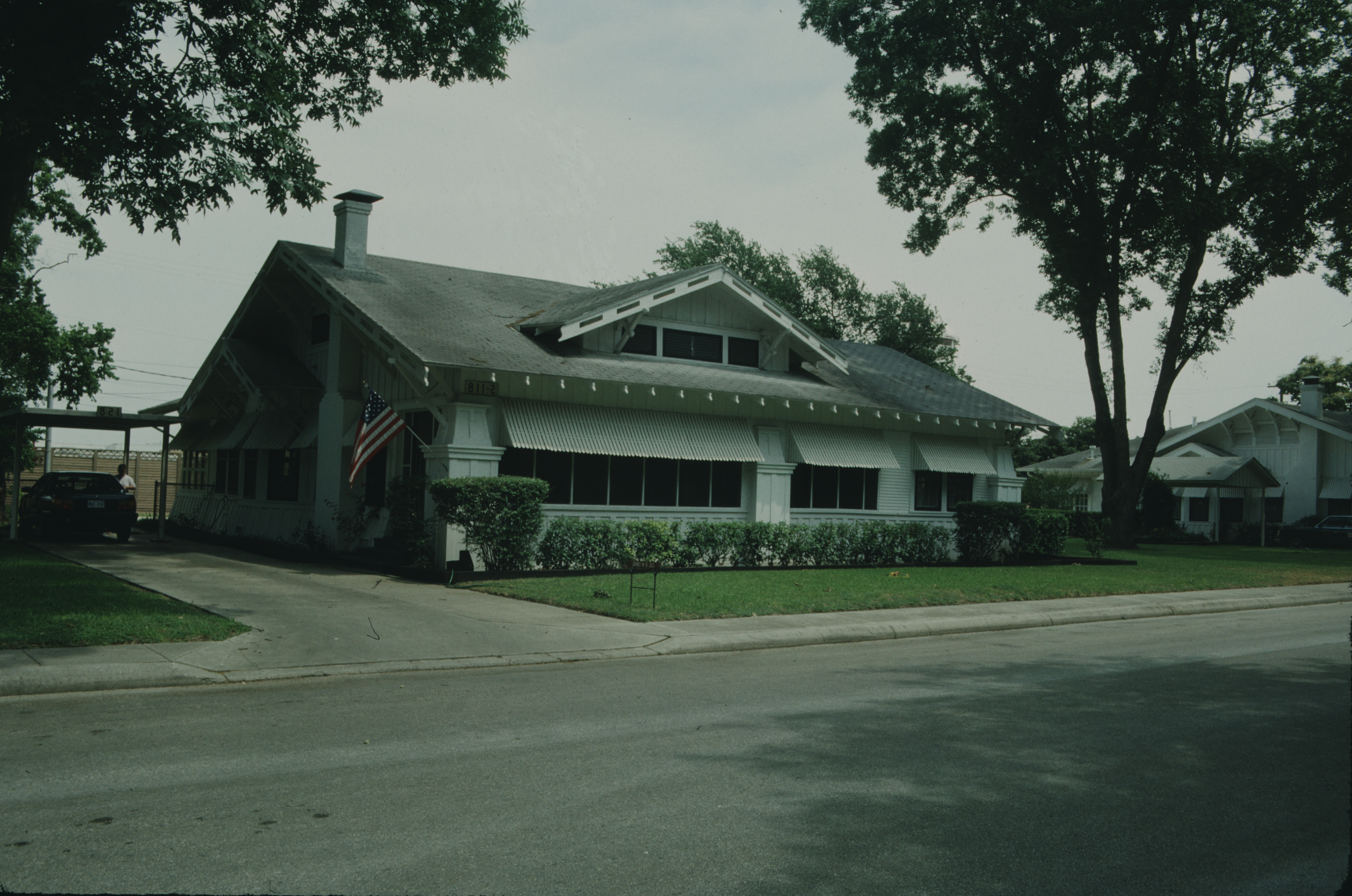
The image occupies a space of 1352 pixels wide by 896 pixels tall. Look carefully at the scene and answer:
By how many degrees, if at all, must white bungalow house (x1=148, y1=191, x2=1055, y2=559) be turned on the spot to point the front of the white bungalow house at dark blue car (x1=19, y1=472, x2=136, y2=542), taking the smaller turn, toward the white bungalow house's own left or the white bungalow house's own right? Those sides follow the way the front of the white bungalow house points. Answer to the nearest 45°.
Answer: approximately 135° to the white bungalow house's own right

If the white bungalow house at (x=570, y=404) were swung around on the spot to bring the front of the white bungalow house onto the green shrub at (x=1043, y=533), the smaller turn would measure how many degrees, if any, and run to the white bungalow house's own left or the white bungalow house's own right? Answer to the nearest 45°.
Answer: approximately 45° to the white bungalow house's own left

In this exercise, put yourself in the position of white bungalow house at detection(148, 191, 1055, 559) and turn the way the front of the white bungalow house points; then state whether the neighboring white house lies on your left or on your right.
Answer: on your left

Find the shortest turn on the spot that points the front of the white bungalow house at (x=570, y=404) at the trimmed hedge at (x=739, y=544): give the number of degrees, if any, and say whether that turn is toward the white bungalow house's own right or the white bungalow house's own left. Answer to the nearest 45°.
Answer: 0° — it already faces it

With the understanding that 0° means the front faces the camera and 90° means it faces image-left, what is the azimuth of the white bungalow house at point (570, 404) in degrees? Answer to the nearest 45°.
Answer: approximately 315°

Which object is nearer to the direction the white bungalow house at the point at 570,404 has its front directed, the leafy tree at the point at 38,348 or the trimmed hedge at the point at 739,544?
the trimmed hedge

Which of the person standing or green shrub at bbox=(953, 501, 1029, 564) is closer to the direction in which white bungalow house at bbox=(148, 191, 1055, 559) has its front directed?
the green shrub

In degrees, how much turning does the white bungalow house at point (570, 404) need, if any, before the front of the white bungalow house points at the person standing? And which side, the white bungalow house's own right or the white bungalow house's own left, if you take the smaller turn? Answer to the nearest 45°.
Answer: approximately 180°

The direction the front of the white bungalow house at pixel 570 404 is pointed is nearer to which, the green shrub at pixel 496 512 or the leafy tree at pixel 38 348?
the green shrub

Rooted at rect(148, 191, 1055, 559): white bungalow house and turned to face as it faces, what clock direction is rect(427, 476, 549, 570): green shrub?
The green shrub is roughly at 2 o'clock from the white bungalow house.

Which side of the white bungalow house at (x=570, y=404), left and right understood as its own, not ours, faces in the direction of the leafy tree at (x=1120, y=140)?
left

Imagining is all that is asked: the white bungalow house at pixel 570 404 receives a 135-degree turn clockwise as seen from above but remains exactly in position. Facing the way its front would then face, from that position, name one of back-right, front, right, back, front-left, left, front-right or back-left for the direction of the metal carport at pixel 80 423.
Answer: front
